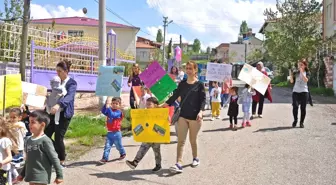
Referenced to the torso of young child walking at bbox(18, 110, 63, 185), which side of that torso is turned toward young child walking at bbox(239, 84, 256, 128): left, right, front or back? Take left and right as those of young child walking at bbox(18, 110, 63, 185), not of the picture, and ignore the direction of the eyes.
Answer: back

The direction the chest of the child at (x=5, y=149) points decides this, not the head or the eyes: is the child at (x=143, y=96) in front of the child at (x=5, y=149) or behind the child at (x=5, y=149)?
behind

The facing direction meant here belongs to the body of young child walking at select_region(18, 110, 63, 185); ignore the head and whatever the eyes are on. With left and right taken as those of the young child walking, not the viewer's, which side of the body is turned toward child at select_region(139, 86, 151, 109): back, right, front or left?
back

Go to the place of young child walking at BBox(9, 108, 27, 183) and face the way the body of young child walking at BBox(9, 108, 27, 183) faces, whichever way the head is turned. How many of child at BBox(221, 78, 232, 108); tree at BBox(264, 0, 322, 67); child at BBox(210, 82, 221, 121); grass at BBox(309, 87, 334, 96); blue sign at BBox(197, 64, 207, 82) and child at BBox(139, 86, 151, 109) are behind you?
6

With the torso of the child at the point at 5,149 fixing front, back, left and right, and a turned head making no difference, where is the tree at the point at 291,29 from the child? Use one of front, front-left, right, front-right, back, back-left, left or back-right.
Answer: back

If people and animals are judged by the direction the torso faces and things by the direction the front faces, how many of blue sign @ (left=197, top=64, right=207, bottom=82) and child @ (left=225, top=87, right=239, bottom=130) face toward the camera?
2

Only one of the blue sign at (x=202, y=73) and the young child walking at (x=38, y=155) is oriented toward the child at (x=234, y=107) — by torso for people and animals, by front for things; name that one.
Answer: the blue sign

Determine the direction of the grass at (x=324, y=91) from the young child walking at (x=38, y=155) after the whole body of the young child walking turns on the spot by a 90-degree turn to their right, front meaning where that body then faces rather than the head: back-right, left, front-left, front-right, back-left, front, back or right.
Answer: right

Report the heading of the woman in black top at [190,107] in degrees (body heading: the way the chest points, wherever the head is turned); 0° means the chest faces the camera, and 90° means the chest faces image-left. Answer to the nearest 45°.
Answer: approximately 45°

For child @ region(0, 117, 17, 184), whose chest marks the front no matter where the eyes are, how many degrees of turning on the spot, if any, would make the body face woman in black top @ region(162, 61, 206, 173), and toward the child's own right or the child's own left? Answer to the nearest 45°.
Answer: approximately 135° to the child's own left

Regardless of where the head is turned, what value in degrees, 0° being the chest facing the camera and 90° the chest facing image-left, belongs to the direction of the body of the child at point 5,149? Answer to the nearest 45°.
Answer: approximately 45°
